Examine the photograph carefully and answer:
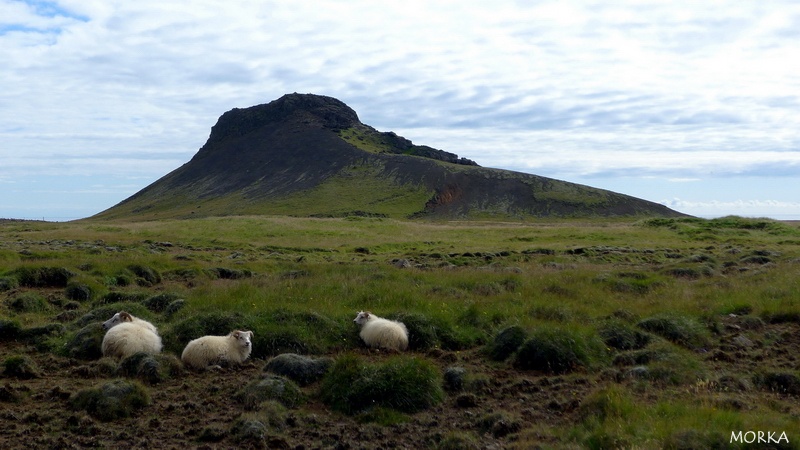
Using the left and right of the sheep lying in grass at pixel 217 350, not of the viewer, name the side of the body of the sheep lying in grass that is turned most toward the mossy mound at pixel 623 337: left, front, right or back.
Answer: front

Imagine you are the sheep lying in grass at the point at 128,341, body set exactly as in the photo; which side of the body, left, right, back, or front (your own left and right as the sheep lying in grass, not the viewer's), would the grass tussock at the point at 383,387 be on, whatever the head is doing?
back

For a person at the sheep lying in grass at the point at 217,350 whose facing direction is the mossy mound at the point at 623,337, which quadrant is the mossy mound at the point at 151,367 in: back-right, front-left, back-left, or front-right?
back-right

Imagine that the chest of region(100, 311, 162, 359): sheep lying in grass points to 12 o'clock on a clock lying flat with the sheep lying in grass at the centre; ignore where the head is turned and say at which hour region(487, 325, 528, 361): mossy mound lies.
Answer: The mossy mound is roughly at 5 o'clock from the sheep lying in grass.

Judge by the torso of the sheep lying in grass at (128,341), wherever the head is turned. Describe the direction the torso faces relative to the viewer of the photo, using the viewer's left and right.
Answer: facing away from the viewer and to the left of the viewer

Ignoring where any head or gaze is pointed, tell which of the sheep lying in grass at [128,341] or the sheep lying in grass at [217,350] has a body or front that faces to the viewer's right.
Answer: the sheep lying in grass at [217,350]

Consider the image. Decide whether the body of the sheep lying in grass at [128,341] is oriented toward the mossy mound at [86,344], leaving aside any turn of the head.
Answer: yes

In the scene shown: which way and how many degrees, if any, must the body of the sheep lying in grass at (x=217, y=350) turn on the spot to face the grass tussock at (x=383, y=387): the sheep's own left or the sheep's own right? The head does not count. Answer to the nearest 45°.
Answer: approximately 45° to the sheep's own right

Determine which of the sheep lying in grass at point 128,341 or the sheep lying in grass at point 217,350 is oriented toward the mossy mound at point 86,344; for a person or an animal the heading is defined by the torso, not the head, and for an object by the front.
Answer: the sheep lying in grass at point 128,341

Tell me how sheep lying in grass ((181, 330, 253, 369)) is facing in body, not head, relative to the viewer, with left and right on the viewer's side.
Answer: facing to the right of the viewer

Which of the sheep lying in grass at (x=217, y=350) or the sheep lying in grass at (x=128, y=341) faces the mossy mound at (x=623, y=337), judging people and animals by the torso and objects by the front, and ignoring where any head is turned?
the sheep lying in grass at (x=217, y=350)

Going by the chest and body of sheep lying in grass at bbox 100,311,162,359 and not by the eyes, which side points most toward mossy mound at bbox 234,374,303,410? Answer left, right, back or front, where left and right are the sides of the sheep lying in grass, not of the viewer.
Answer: back

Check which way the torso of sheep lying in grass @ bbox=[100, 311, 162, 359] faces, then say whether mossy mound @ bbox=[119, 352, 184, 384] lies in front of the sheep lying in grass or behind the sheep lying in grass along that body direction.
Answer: behind

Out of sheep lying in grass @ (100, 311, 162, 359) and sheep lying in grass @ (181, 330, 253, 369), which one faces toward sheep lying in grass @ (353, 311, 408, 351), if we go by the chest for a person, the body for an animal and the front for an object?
sheep lying in grass @ (181, 330, 253, 369)

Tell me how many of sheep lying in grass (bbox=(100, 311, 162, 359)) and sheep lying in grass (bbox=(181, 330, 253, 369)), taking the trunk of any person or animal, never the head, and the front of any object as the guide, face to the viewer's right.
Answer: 1

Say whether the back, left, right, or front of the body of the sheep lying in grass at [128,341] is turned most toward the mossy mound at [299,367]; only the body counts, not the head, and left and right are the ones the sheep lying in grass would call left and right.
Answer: back

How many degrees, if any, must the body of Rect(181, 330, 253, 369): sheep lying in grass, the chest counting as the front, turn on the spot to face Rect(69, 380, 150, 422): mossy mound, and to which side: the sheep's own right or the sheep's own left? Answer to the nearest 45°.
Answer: approximately 135° to the sheep's own right
